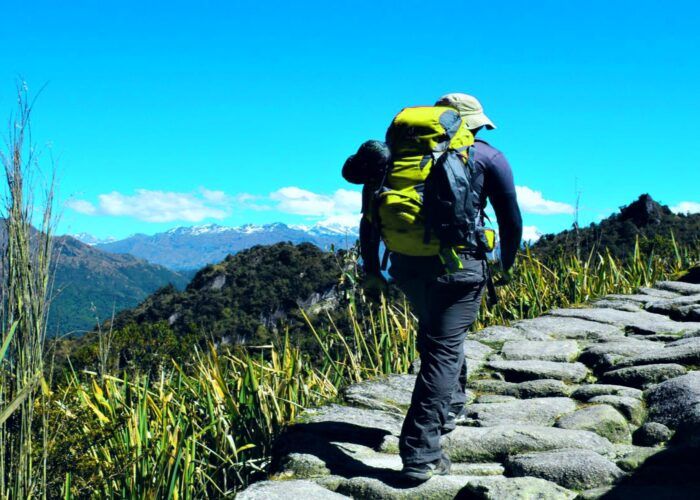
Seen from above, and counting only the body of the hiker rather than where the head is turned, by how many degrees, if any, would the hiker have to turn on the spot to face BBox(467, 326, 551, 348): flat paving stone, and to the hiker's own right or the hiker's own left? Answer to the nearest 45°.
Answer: approximately 45° to the hiker's own left

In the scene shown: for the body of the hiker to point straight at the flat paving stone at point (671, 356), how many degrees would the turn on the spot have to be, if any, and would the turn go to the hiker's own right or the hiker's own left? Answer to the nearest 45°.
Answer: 0° — they already face it

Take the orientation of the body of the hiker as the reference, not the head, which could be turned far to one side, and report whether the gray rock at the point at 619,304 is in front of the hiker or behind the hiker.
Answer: in front

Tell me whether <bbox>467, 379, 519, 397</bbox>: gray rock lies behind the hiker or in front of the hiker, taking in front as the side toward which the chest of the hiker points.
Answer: in front

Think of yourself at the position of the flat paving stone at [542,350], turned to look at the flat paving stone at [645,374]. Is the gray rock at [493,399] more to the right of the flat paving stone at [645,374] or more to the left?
right

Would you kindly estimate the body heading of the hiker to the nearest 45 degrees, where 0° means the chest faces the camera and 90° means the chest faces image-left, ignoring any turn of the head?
approximately 225°

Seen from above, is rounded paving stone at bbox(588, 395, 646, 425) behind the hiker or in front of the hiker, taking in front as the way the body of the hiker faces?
in front
